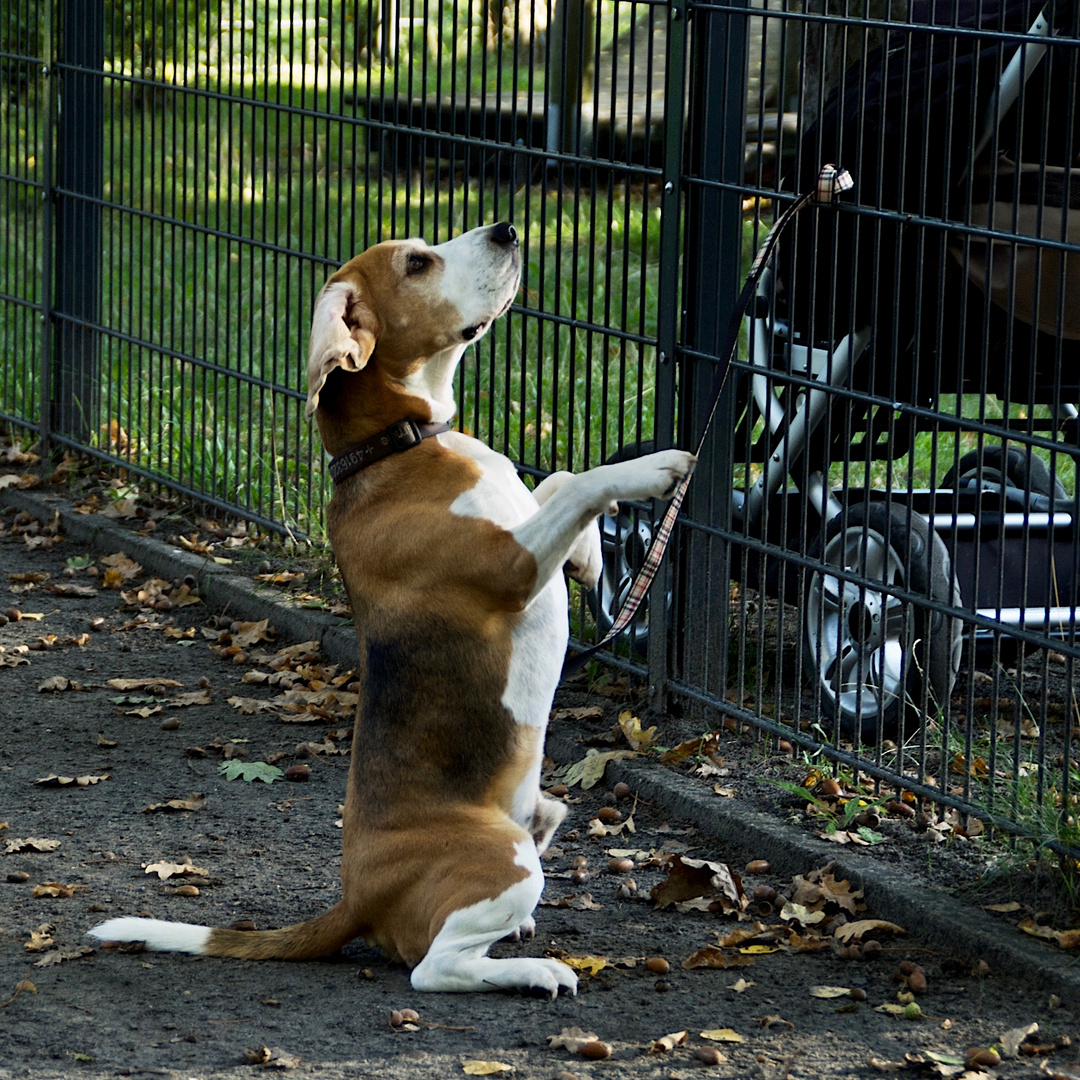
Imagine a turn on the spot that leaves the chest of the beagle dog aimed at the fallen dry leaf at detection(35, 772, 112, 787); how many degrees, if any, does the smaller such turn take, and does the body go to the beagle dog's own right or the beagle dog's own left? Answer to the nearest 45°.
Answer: approximately 135° to the beagle dog's own left

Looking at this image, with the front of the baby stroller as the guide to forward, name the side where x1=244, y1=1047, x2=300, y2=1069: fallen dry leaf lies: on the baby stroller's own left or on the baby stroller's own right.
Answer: on the baby stroller's own left

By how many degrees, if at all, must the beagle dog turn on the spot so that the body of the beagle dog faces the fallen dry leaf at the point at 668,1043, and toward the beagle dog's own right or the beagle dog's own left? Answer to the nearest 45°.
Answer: approximately 45° to the beagle dog's own right

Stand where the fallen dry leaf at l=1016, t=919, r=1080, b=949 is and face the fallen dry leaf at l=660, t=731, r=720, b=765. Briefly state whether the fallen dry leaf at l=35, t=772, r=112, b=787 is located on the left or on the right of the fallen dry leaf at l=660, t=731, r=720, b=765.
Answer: left

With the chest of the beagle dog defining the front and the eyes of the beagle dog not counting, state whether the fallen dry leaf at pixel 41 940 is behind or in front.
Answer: behind

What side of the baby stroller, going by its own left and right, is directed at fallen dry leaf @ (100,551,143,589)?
front

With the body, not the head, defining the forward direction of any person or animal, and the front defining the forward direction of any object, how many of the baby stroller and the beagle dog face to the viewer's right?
1

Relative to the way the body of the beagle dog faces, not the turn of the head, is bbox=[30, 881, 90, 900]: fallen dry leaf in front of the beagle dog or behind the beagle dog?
behind

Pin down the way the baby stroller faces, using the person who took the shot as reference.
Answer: facing away from the viewer and to the left of the viewer

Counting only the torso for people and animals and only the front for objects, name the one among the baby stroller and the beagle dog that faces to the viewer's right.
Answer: the beagle dog

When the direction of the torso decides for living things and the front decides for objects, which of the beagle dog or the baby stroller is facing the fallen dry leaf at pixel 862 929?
the beagle dog

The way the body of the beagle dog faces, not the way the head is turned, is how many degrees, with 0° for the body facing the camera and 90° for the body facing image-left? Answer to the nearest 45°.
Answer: approximately 270°

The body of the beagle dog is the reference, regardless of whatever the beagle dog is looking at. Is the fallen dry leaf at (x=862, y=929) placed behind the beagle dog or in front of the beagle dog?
in front
